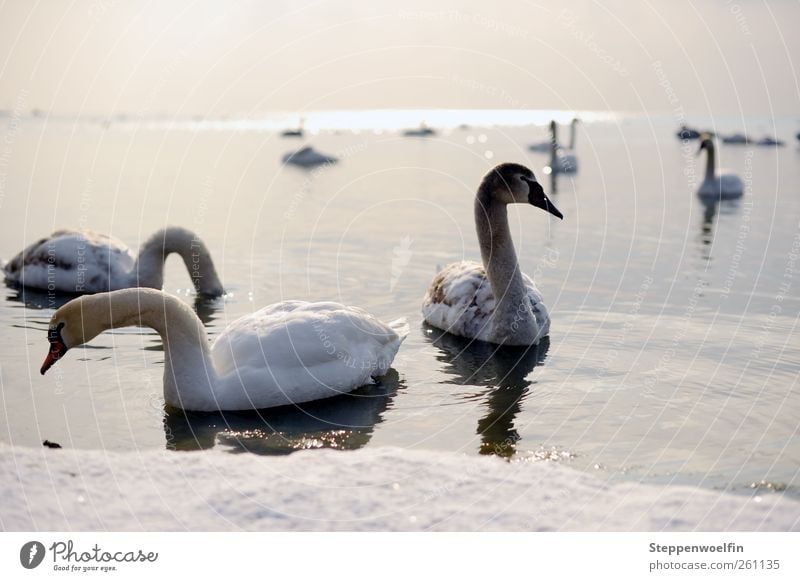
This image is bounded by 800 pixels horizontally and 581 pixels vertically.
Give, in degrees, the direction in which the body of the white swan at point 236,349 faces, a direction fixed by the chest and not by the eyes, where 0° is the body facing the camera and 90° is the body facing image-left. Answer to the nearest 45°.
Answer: approximately 90°

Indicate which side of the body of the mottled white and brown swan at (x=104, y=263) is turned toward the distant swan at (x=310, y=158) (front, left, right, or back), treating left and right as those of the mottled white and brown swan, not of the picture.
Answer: left

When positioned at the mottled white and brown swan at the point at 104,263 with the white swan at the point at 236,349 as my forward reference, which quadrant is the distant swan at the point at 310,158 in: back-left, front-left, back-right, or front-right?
back-left

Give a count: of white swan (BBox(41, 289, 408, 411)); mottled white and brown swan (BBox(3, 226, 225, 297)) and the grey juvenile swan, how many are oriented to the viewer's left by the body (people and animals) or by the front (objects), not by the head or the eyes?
1

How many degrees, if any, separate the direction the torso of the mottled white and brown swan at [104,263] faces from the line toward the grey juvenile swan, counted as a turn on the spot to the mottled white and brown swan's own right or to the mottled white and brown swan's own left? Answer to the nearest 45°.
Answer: approximately 45° to the mottled white and brown swan's own right

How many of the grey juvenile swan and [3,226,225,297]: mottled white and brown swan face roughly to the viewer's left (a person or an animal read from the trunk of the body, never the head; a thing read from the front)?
0

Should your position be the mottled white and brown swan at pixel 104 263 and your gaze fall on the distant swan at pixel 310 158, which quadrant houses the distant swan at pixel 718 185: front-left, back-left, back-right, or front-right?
front-right

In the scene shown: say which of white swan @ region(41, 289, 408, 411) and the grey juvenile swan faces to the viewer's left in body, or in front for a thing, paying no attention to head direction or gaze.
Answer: the white swan

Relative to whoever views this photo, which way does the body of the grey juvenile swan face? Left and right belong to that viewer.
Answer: facing the viewer and to the right of the viewer

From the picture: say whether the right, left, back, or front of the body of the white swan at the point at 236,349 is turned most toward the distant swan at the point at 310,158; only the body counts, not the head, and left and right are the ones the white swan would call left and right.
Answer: right

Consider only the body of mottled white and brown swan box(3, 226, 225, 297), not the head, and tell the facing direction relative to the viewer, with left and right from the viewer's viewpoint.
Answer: facing to the right of the viewer

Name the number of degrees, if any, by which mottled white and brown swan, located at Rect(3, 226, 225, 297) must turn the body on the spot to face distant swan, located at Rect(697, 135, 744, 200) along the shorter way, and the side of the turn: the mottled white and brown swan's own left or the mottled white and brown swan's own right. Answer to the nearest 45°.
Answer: approximately 45° to the mottled white and brown swan's own left

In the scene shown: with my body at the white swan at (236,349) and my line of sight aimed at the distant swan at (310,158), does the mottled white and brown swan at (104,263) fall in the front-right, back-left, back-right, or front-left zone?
front-left

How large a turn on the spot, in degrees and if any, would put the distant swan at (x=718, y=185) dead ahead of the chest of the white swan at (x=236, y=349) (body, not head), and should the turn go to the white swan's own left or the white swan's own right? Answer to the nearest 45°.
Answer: approximately 135° to the white swan's own right

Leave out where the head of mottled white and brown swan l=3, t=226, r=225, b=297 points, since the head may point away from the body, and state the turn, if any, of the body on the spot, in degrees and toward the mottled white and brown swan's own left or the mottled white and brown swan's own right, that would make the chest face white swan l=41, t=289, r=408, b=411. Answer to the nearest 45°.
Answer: approximately 90° to the mottled white and brown swan's own right

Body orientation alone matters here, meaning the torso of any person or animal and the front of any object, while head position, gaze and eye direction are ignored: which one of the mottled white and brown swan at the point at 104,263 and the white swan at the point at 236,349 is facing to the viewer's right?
the mottled white and brown swan at the point at 104,263
